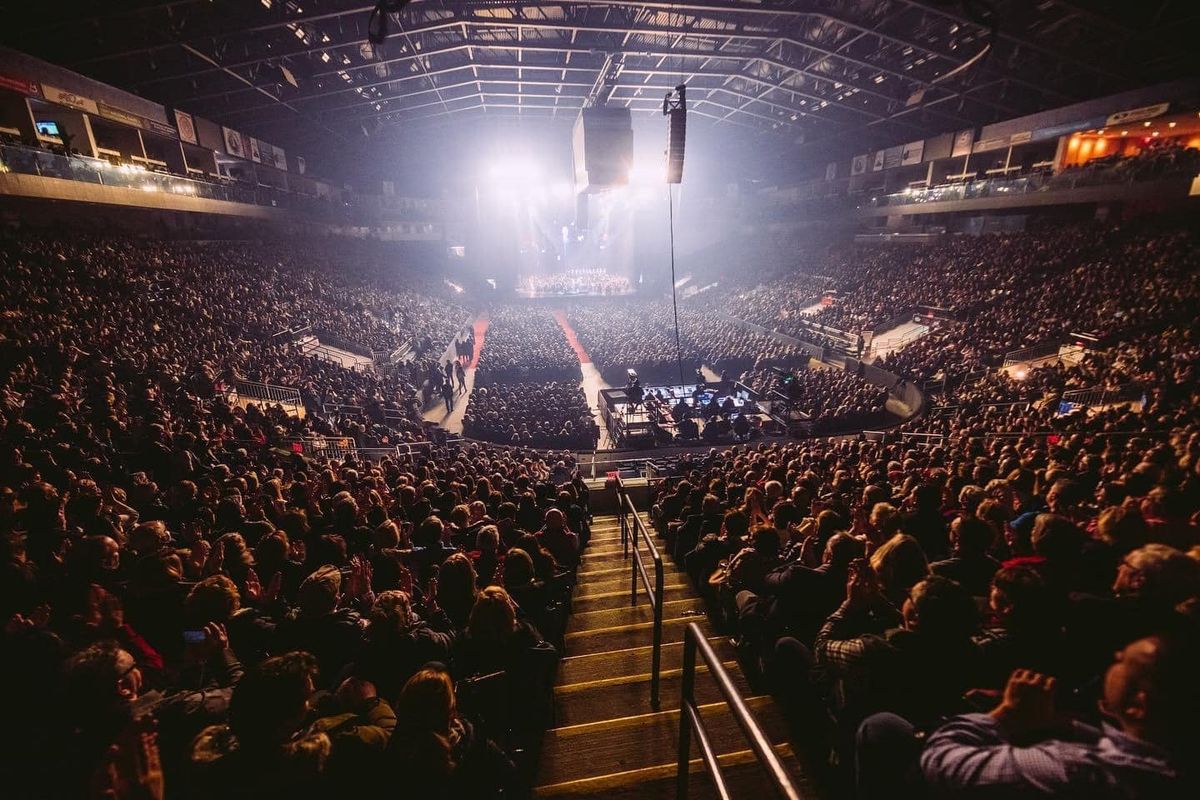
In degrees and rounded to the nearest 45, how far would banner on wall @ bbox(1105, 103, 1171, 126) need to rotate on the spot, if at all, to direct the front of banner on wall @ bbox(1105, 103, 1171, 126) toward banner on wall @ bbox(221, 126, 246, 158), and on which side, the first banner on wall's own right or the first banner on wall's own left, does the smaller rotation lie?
0° — it already faces it

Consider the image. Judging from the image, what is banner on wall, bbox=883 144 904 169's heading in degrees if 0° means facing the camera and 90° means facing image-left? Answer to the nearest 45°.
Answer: approximately 45°

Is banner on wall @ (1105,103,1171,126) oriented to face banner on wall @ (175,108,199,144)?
yes

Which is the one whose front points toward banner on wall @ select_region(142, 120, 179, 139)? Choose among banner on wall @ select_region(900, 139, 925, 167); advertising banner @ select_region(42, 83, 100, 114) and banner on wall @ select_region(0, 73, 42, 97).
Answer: banner on wall @ select_region(900, 139, 925, 167)

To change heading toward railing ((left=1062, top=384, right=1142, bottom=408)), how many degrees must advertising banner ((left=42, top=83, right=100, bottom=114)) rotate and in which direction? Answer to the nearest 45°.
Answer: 0° — it already faces it

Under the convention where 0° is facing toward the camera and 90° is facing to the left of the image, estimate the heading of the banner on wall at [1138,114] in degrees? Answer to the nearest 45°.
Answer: approximately 45°

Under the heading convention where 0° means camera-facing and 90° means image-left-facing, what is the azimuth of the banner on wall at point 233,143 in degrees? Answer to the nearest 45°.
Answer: approximately 315°

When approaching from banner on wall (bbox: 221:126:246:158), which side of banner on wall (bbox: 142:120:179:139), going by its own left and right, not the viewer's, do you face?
left

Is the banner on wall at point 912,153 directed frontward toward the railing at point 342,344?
yes

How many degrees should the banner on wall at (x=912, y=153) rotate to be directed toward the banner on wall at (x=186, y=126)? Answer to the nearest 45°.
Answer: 0° — it already faces it

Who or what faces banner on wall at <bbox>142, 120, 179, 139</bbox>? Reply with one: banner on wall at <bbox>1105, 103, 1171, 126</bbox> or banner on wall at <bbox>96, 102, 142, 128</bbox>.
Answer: banner on wall at <bbox>1105, 103, 1171, 126</bbox>

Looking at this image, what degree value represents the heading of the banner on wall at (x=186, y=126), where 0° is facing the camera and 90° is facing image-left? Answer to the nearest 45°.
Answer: approximately 315°

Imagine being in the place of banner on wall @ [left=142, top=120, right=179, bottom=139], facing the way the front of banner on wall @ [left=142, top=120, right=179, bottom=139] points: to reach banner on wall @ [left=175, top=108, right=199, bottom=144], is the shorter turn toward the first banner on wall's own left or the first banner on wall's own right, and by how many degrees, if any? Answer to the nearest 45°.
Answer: approximately 90° to the first banner on wall's own left

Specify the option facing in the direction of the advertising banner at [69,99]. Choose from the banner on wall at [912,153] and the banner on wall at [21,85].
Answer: the banner on wall at [912,153]

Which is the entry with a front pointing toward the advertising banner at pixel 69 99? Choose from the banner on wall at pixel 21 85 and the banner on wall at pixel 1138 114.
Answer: the banner on wall at pixel 1138 114
